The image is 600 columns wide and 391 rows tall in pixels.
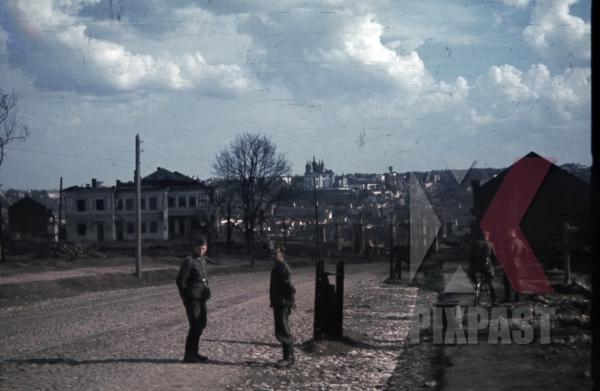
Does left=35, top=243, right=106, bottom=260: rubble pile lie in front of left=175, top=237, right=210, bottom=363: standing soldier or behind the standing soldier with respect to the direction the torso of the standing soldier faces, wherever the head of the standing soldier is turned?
behind

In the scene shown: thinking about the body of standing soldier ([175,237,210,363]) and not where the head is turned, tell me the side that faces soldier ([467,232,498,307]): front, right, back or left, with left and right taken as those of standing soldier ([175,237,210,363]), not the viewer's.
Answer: left

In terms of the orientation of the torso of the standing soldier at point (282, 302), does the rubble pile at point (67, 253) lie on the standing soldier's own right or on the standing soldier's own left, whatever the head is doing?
on the standing soldier's own right

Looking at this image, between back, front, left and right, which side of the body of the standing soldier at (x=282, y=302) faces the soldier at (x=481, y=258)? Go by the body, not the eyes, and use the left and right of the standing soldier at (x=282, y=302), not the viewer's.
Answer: back

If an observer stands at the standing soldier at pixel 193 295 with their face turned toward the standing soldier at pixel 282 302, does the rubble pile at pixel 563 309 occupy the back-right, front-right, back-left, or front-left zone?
front-left

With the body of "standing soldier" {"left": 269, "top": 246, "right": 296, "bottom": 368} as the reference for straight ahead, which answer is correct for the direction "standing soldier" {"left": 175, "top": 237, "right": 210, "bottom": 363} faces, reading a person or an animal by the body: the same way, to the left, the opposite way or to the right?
to the left

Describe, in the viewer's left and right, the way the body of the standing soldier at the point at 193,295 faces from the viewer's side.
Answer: facing the viewer and to the right of the viewer

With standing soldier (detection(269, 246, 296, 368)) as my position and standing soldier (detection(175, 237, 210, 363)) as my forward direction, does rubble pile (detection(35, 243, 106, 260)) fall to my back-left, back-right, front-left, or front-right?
front-right

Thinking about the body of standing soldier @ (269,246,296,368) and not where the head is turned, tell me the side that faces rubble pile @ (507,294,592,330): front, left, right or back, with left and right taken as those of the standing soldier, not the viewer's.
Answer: back

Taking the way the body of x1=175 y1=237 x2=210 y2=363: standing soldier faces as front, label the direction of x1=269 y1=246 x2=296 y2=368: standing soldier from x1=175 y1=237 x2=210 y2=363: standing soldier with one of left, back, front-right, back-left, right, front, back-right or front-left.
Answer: front-left

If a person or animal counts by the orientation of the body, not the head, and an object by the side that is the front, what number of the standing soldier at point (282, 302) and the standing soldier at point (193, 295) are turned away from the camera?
0

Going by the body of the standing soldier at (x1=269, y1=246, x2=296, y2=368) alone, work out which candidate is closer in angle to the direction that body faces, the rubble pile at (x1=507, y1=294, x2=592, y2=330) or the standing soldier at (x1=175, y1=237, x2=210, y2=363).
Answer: the standing soldier
